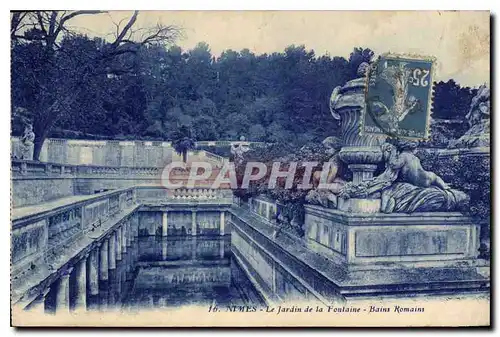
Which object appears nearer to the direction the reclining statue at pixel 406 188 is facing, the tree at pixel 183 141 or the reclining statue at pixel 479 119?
the tree

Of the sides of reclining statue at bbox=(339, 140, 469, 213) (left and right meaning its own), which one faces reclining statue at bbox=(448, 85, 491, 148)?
back

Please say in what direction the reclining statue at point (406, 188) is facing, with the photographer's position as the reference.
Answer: facing to the left of the viewer
